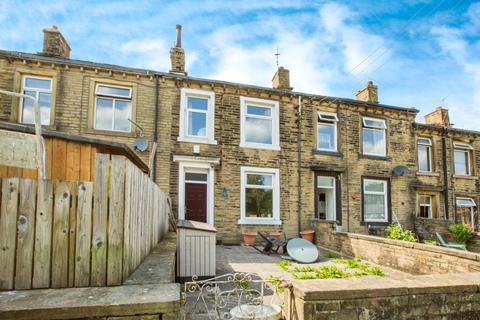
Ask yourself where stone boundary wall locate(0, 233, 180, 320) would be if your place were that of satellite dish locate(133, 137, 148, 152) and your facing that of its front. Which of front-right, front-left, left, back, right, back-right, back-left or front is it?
front-left

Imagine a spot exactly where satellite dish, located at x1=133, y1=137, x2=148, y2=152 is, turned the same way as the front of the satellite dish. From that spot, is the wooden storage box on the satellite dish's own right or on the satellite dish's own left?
on the satellite dish's own left

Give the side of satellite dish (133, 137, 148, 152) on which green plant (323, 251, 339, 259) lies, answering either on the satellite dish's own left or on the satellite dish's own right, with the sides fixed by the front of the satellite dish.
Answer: on the satellite dish's own left

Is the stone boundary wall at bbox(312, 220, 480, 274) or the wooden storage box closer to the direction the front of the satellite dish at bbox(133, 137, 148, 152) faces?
the wooden storage box

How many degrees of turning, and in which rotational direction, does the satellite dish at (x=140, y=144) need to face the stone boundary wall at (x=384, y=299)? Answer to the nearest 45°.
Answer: approximately 45° to its left

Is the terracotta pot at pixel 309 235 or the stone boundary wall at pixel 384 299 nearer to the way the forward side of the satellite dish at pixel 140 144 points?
the stone boundary wall

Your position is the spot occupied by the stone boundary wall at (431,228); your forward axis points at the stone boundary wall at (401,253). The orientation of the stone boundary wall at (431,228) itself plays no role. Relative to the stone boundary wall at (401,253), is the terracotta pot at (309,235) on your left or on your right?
right

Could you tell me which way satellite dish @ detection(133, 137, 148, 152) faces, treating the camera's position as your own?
facing the viewer and to the left of the viewer
